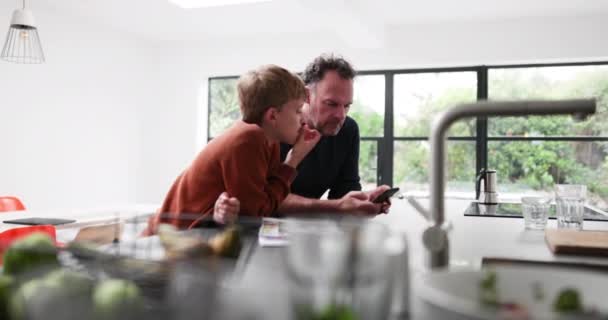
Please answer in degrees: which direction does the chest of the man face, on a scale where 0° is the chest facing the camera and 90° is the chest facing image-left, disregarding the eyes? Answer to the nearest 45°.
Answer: approximately 315°

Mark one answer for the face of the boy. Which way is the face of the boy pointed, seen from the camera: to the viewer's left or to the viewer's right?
to the viewer's right

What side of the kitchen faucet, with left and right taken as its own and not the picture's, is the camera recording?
right

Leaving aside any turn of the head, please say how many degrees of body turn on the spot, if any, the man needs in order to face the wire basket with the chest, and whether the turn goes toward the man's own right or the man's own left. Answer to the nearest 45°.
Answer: approximately 45° to the man's own right

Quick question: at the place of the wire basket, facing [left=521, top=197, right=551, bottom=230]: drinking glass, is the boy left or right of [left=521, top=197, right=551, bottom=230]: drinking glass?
left

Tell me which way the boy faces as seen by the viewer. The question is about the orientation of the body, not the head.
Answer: to the viewer's right

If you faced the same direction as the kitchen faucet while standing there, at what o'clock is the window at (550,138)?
The window is roughly at 9 o'clock from the kitchen faucet.
